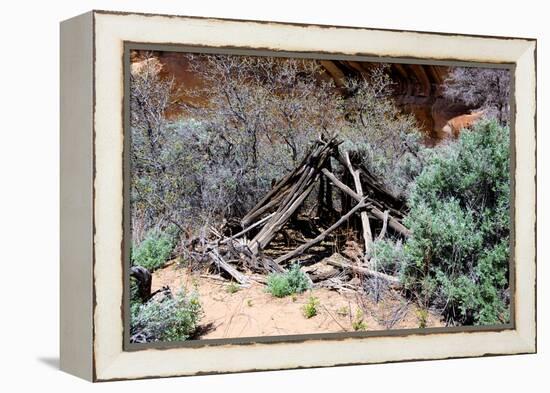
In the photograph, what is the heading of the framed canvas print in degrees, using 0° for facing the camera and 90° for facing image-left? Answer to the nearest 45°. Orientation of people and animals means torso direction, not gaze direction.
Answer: approximately 315°
